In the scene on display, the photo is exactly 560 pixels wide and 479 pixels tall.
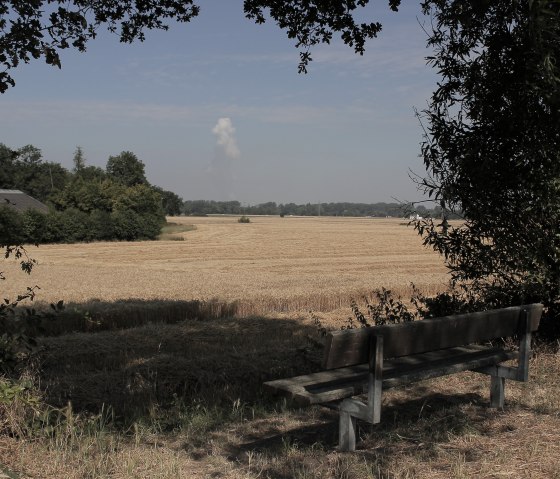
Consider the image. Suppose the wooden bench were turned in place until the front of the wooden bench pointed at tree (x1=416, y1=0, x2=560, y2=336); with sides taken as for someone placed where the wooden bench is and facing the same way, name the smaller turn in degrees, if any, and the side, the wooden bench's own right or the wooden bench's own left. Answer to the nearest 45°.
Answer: approximately 45° to the wooden bench's own right

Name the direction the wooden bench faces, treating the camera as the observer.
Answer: facing away from the viewer and to the left of the viewer
